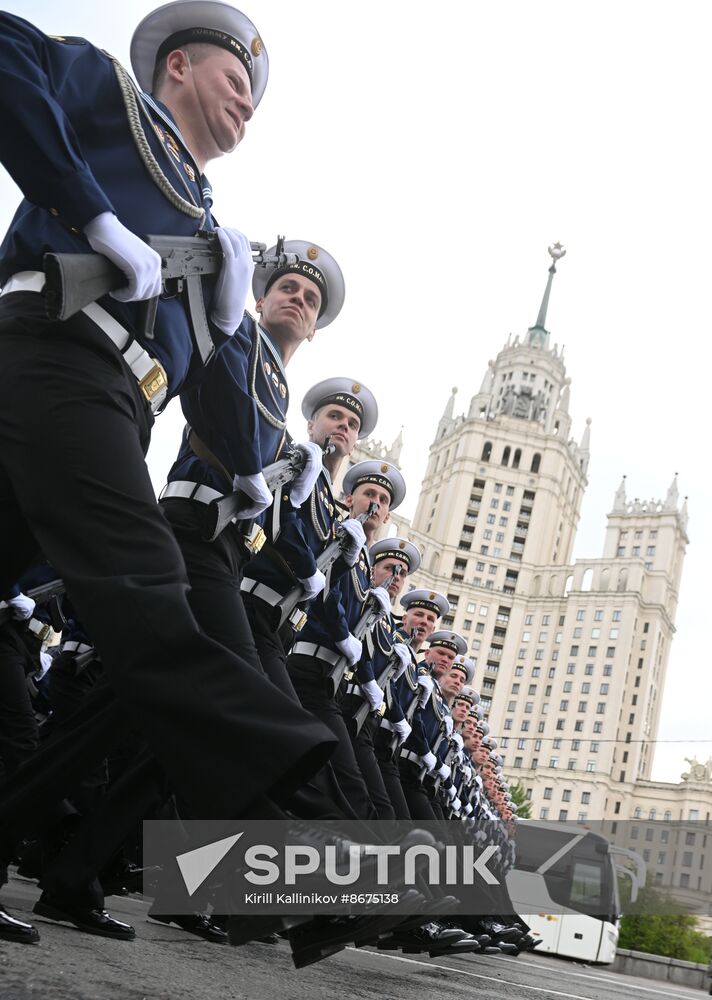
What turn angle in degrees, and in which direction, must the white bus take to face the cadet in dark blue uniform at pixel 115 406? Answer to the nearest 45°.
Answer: approximately 90° to its right

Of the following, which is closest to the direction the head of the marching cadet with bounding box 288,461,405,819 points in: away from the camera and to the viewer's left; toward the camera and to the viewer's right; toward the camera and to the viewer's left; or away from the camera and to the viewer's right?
toward the camera and to the viewer's right

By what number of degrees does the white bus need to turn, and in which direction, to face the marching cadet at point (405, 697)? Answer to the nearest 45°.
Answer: approximately 90° to its right

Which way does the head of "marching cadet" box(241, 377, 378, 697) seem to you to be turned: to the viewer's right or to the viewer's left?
to the viewer's right
